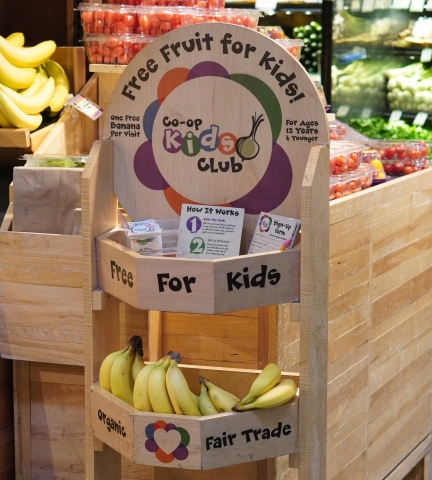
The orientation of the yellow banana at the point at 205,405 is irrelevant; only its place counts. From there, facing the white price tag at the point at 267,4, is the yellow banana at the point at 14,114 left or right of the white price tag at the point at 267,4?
left

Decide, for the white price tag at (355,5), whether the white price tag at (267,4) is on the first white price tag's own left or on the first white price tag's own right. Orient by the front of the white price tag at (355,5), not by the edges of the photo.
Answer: on the first white price tag's own right

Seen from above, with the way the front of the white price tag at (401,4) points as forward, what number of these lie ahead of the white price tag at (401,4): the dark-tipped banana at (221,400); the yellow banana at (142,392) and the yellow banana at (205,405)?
3
